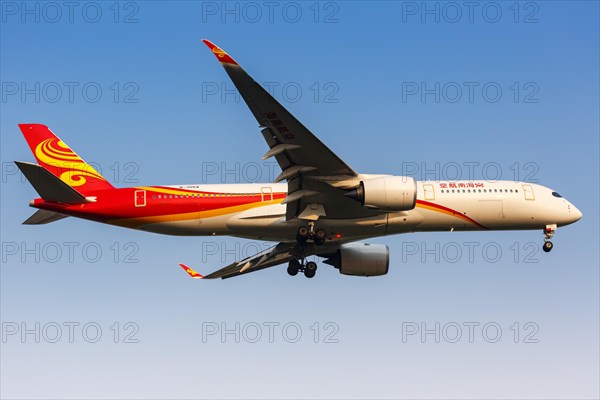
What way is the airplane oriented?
to the viewer's right
